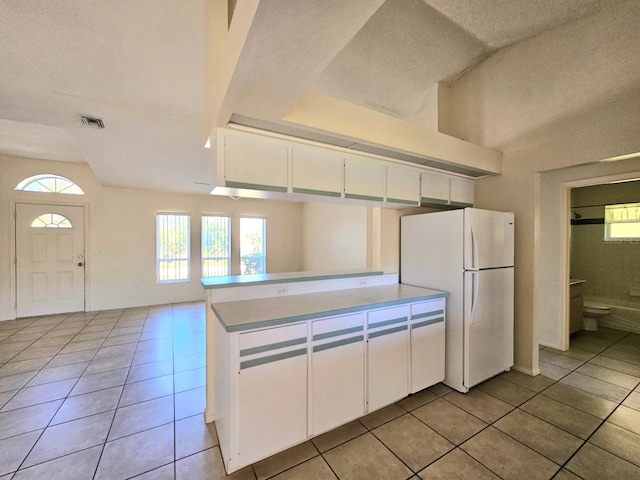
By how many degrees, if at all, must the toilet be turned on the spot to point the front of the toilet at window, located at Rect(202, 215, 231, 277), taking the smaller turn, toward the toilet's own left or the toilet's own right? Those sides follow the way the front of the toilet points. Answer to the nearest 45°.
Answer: approximately 135° to the toilet's own right

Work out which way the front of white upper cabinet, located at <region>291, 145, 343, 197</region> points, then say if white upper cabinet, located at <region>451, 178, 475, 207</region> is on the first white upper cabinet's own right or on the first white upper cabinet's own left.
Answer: on the first white upper cabinet's own left

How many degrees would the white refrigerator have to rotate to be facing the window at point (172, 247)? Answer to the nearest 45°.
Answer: approximately 135° to its right

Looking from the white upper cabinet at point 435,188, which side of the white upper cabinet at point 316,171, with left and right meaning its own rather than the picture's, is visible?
left

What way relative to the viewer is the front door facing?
toward the camera

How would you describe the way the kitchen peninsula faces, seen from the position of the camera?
facing the viewer and to the right of the viewer

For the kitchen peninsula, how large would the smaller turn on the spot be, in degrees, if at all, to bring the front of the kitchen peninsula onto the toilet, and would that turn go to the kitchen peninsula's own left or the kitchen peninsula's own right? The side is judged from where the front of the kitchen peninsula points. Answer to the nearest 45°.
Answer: approximately 90° to the kitchen peninsula's own left

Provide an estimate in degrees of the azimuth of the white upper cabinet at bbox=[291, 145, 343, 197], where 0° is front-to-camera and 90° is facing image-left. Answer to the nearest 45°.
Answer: approximately 315°

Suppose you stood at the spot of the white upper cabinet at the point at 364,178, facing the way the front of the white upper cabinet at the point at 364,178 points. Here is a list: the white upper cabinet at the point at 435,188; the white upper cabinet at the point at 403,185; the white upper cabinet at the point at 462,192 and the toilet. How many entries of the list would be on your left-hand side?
4

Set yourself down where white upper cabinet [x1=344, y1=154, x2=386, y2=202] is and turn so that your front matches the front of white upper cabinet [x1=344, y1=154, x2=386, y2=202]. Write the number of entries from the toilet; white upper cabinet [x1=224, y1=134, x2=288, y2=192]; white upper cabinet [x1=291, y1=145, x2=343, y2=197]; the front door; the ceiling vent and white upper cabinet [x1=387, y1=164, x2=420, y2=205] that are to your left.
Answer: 2

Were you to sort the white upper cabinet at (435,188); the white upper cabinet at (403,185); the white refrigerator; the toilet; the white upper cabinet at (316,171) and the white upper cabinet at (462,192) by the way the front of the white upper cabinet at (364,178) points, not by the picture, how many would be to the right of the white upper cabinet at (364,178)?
1
